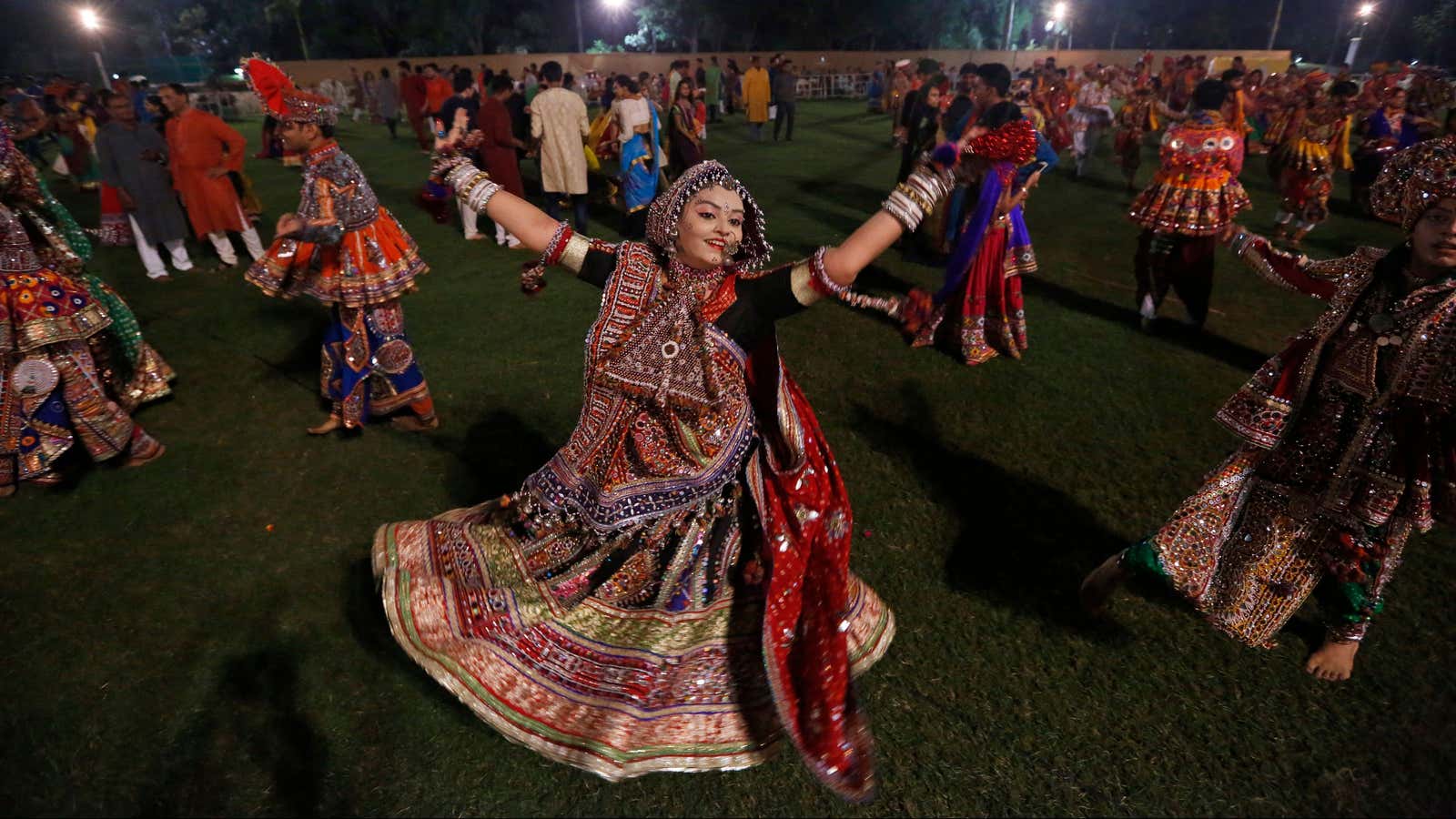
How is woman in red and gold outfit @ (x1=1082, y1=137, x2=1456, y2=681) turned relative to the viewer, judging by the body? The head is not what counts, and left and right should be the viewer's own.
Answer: facing the viewer

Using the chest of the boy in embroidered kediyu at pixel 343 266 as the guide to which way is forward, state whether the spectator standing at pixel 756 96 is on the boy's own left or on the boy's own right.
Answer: on the boy's own right

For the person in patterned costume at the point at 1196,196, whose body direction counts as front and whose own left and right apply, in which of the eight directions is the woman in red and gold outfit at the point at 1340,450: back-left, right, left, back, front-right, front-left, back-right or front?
back

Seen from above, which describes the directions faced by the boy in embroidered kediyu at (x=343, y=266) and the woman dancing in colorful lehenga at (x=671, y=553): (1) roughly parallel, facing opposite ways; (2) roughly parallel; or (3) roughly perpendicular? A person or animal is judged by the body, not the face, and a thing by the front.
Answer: roughly perpendicular

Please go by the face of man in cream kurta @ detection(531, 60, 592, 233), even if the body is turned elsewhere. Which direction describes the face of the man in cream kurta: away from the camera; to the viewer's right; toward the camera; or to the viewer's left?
away from the camera

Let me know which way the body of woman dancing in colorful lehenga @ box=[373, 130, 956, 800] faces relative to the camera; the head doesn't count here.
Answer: toward the camera

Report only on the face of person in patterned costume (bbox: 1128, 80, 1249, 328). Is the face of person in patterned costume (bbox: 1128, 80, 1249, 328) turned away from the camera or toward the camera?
away from the camera

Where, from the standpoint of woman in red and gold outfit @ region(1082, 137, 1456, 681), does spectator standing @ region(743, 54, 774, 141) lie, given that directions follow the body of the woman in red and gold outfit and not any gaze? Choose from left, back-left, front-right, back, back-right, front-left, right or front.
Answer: back-right
